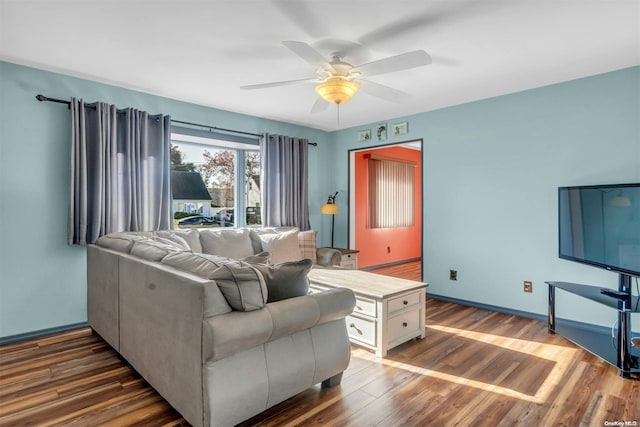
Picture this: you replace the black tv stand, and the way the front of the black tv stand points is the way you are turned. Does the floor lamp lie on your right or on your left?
on your right

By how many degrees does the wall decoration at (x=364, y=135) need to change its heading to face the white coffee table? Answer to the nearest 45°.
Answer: approximately 45° to its left

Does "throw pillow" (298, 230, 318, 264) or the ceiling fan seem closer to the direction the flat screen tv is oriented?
the ceiling fan

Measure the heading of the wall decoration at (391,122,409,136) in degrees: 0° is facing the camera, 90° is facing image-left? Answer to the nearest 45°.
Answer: approximately 45°

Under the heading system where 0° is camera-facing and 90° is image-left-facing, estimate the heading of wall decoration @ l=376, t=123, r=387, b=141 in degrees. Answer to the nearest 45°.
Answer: approximately 45°

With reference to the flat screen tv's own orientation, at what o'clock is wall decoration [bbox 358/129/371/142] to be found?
The wall decoration is roughly at 2 o'clock from the flat screen tv.

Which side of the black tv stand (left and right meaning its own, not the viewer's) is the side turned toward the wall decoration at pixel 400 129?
right
